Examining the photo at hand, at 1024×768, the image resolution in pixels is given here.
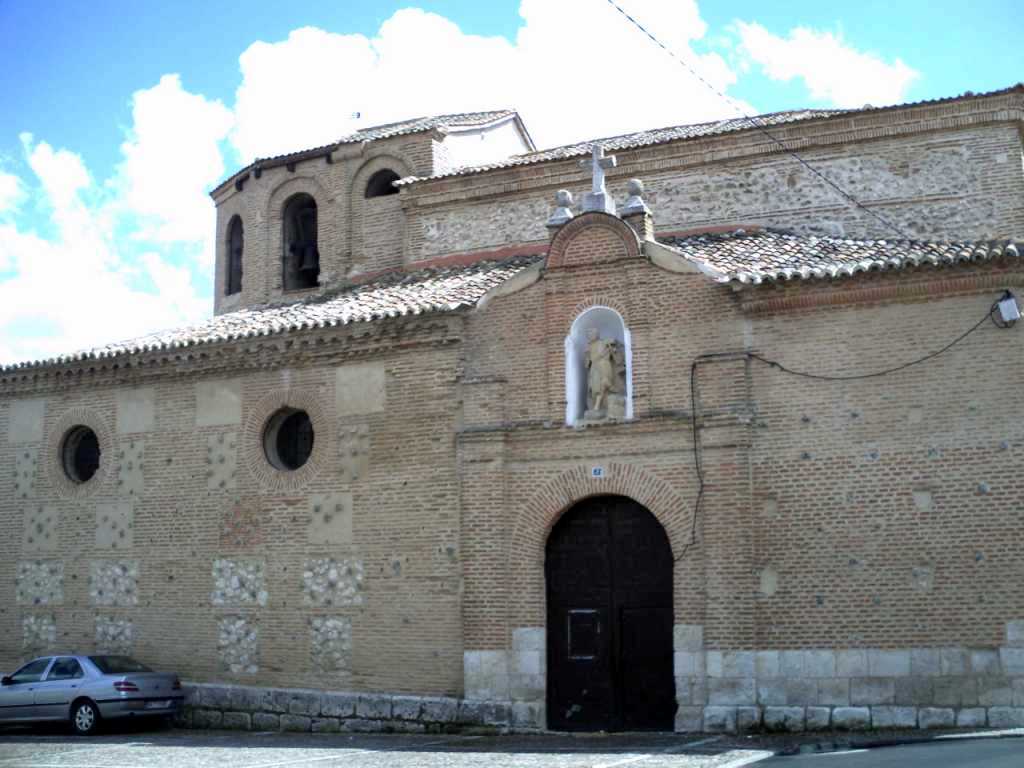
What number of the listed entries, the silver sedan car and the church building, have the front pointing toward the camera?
1

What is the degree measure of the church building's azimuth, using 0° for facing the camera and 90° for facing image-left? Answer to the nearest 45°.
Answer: approximately 0°

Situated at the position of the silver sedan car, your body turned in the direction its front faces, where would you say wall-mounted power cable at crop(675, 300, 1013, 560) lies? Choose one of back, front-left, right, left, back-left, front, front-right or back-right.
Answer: back

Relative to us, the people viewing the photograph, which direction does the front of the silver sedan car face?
facing away from the viewer and to the left of the viewer

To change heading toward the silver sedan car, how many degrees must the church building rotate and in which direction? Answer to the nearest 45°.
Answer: approximately 90° to its right
